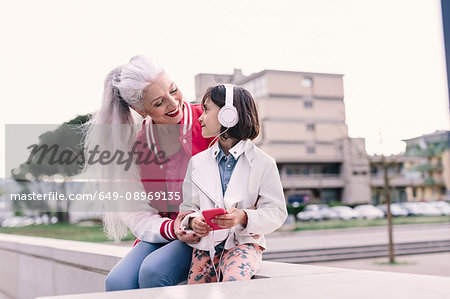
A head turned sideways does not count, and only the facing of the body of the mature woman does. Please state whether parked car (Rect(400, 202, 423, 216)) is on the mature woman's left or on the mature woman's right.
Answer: on the mature woman's left

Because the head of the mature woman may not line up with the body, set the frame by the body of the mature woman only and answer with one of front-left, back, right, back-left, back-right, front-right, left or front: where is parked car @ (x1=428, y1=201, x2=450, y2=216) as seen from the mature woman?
left

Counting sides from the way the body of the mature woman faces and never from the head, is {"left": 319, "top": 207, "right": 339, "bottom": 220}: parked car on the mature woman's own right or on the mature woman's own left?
on the mature woman's own left

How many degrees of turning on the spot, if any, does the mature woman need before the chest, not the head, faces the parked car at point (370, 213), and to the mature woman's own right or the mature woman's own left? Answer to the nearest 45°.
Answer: approximately 90° to the mature woman's own left

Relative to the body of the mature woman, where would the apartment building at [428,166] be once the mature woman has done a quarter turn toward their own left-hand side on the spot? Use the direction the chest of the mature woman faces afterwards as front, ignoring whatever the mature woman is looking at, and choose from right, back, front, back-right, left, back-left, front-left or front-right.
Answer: front

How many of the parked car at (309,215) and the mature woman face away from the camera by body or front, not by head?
0

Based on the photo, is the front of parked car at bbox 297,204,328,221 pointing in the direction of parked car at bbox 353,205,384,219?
no

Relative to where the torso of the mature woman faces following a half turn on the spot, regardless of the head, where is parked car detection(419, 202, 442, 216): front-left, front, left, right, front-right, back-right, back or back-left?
right

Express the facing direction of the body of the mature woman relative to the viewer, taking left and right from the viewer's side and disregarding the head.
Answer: facing the viewer and to the right of the viewer

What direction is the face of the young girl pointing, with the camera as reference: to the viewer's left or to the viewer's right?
to the viewer's left

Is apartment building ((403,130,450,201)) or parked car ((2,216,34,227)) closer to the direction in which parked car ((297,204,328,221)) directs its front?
the parked car

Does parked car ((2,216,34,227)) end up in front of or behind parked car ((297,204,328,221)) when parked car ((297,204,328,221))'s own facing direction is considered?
in front

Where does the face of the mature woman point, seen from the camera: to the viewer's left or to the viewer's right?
to the viewer's right

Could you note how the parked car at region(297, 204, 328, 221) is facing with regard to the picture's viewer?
facing the viewer and to the left of the viewer
